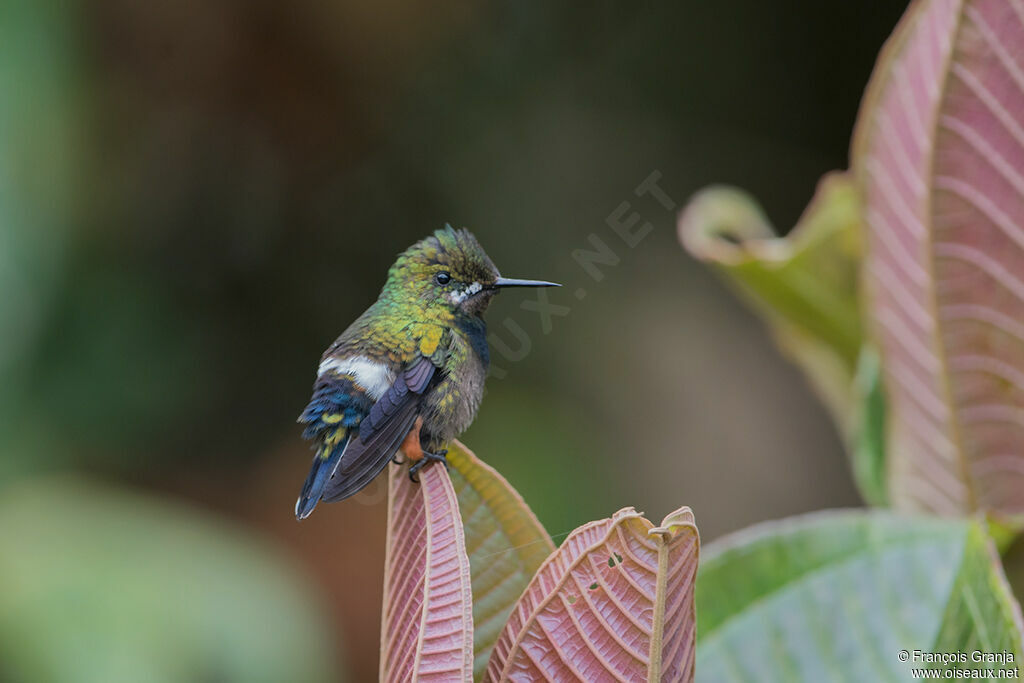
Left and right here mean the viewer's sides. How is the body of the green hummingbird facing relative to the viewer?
facing to the right of the viewer
